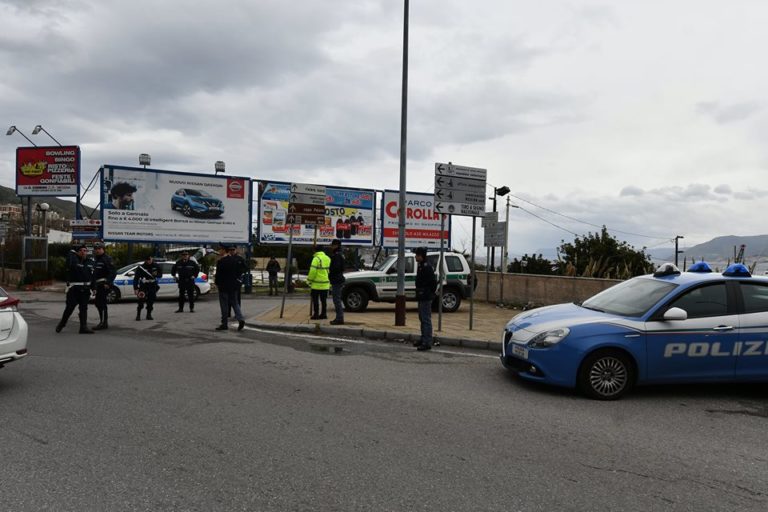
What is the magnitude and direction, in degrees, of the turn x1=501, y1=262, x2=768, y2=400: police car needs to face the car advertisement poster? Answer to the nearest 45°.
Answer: approximately 90° to its right

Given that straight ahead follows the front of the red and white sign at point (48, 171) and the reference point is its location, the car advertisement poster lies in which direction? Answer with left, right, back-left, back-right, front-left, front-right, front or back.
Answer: front-left

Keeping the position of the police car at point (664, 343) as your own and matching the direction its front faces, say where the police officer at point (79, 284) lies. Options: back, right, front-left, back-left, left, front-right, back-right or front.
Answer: front-right

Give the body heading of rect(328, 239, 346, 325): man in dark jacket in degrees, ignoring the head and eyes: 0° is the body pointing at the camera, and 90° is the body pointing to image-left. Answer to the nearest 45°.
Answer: approximately 90°

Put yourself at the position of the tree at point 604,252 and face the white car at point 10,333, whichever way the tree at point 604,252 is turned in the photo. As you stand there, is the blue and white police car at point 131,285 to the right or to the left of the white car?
right

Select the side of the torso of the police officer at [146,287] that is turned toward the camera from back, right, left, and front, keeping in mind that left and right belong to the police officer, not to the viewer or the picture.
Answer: front

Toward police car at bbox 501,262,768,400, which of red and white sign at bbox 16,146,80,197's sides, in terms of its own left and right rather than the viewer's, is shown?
front

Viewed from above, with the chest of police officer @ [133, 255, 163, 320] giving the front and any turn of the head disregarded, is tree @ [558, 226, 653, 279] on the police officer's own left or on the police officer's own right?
on the police officer's own left

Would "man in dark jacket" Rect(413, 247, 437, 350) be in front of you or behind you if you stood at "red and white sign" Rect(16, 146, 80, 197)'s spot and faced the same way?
in front

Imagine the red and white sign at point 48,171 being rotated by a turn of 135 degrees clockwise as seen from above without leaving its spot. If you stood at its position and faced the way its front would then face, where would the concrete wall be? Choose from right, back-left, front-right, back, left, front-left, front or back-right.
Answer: back

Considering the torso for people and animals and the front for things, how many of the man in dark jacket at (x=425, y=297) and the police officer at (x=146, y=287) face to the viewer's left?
1

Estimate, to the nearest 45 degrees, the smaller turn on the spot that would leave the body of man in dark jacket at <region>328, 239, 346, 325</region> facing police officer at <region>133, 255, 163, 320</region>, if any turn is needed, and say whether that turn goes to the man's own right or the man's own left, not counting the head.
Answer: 0° — they already face them

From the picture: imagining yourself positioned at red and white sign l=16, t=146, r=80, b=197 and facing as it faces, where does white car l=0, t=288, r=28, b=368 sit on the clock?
The white car is roughly at 12 o'clock from the red and white sign.

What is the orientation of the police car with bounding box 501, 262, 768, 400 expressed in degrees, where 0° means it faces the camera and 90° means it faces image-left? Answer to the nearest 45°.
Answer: approximately 45°

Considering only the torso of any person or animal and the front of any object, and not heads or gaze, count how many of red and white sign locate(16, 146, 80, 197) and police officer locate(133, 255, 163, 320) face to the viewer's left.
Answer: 0

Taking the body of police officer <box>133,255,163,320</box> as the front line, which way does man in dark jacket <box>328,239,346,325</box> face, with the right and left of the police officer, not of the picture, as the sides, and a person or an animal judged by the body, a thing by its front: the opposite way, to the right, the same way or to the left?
to the right

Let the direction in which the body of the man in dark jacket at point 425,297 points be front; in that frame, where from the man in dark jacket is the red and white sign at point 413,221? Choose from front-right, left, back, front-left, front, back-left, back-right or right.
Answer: right

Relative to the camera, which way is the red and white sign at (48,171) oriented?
toward the camera

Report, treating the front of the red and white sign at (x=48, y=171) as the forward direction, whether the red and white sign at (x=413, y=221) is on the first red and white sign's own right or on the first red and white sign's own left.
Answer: on the first red and white sign's own left

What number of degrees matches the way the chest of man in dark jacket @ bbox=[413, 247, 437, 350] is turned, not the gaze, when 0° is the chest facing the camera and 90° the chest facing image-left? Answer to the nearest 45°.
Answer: approximately 90°
